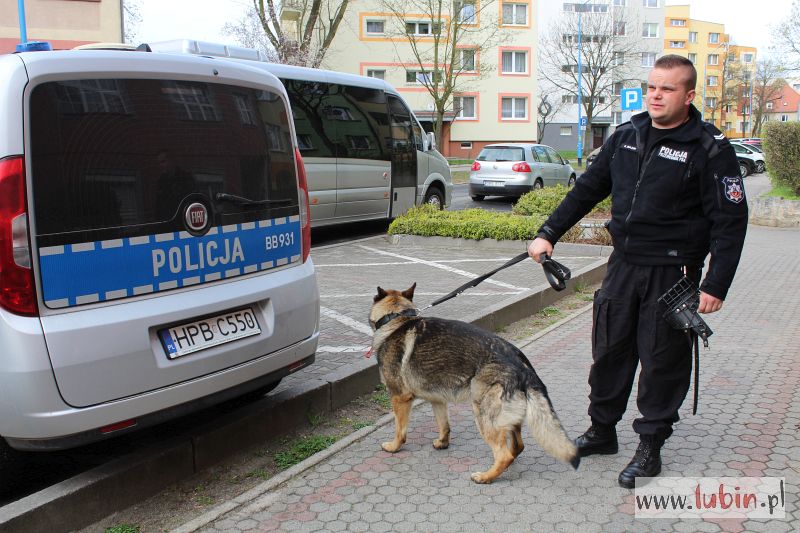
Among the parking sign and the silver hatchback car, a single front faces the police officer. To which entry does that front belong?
the parking sign

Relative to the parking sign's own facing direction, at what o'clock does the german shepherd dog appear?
The german shepherd dog is roughly at 12 o'clock from the parking sign.

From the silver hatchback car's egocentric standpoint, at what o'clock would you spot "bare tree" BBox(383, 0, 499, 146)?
The bare tree is roughly at 10 o'clock from the silver hatchback car.

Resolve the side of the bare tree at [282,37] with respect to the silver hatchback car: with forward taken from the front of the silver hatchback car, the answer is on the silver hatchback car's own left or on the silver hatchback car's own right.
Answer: on the silver hatchback car's own left

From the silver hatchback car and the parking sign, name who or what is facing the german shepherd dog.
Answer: the parking sign

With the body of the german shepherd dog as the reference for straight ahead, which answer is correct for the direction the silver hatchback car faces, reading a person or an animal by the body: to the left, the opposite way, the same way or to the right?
to the right

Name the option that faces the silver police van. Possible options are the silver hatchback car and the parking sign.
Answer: the parking sign

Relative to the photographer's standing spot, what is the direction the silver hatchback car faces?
facing away from the viewer and to the right of the viewer

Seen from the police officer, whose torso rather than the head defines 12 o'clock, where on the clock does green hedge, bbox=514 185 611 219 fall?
The green hedge is roughly at 4 o'clock from the police officer.

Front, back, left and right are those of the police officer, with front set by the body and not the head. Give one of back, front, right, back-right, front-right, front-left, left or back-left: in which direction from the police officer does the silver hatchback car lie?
back-right

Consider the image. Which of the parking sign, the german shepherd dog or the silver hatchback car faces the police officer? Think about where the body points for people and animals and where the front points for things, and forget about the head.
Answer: the parking sign

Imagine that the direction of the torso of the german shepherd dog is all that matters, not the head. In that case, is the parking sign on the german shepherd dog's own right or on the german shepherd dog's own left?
on the german shepherd dog's own right

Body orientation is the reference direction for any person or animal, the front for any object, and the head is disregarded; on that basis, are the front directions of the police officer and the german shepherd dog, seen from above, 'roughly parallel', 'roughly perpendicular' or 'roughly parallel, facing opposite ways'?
roughly perpendicular
